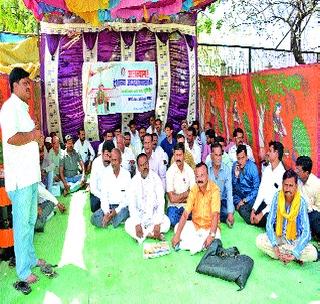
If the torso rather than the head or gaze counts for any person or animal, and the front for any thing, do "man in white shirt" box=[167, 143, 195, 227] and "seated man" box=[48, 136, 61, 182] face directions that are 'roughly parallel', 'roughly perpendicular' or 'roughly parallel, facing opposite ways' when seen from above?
roughly parallel

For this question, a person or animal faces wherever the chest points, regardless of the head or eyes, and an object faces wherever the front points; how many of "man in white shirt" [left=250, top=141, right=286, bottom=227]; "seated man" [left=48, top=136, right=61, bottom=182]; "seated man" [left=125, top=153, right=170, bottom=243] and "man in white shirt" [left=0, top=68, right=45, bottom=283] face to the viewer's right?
1

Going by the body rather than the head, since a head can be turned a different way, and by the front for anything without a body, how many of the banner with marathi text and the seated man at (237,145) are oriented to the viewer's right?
0

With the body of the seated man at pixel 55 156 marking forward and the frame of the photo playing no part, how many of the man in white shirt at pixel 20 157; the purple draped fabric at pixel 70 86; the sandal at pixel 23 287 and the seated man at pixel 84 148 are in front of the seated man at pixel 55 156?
2

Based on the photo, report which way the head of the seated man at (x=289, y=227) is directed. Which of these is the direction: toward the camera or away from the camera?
toward the camera

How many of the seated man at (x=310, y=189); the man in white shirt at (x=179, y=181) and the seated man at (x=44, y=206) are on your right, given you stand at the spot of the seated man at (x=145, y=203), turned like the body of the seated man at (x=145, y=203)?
1

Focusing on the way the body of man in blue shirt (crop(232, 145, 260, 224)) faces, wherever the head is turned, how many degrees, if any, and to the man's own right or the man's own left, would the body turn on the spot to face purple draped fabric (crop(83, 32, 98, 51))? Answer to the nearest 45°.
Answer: approximately 90° to the man's own right

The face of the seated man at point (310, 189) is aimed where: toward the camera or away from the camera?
toward the camera

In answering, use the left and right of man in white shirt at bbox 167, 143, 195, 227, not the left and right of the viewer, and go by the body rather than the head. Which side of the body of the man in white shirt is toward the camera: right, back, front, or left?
front

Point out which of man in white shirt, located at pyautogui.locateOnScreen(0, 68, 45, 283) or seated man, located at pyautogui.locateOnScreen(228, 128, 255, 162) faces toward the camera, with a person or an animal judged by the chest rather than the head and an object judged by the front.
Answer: the seated man

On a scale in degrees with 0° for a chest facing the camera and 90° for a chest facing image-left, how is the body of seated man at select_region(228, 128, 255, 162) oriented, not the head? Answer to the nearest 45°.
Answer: approximately 0°

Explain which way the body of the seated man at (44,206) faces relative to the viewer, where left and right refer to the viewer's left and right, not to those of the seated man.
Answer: facing to the right of the viewer

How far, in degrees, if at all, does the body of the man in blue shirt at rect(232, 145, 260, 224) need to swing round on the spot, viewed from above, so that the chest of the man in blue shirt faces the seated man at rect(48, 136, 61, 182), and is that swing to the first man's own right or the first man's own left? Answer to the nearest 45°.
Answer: approximately 45° to the first man's own right

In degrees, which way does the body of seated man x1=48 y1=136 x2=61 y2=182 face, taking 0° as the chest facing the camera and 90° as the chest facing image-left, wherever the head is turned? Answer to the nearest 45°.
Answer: approximately 0°

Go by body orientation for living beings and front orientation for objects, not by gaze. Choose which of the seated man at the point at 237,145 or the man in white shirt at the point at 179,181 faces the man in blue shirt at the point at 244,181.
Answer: the seated man

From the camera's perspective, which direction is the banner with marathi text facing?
toward the camera
